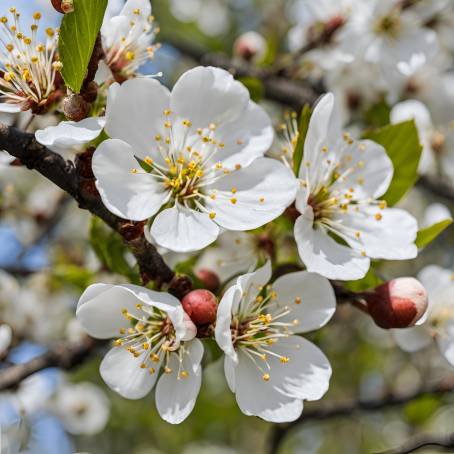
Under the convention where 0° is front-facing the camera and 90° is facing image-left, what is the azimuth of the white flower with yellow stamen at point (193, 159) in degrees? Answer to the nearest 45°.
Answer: approximately 0°

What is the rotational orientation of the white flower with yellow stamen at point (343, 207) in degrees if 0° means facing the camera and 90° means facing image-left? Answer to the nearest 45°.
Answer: approximately 315°

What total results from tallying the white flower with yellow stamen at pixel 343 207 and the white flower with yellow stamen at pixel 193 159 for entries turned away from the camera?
0

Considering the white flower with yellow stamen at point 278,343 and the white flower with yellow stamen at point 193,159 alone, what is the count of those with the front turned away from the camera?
0

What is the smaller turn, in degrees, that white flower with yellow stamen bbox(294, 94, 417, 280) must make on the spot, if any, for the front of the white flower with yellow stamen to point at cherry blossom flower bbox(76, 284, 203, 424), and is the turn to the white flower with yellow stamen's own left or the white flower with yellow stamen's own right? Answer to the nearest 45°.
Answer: approximately 90° to the white flower with yellow stamen's own right

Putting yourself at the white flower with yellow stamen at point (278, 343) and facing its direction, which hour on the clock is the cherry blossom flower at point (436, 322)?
The cherry blossom flower is roughly at 9 o'clock from the white flower with yellow stamen.

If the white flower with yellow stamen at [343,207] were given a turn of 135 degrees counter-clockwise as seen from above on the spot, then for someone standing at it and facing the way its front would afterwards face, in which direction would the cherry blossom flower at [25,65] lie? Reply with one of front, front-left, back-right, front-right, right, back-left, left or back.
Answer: left

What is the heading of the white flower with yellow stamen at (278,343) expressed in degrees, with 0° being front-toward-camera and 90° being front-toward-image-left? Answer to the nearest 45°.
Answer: approximately 315°
